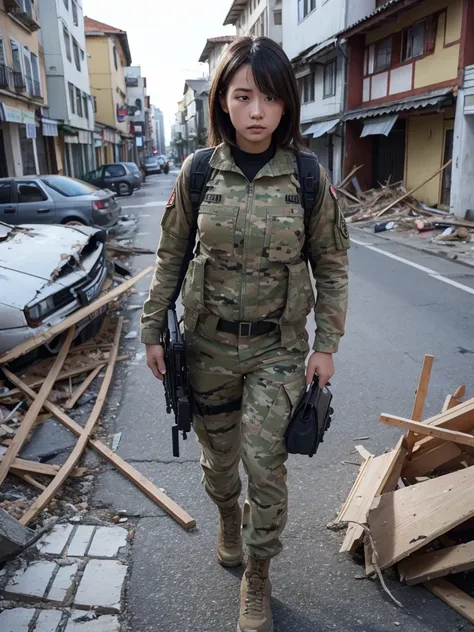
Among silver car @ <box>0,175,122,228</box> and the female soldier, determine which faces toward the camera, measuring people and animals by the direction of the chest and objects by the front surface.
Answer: the female soldier

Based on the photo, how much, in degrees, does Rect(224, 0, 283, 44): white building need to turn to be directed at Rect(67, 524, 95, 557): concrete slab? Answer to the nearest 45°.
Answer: approximately 45° to its left

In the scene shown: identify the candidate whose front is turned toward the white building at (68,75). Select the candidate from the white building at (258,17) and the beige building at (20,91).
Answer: the white building at (258,17)

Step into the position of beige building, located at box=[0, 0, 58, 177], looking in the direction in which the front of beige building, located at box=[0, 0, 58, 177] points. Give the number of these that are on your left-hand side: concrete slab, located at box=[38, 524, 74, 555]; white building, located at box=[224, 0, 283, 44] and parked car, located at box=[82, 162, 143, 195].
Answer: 2

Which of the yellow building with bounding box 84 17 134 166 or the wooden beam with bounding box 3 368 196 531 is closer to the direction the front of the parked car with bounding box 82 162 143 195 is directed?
the yellow building

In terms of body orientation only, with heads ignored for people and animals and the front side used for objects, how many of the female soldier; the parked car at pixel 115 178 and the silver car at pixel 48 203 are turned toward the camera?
1

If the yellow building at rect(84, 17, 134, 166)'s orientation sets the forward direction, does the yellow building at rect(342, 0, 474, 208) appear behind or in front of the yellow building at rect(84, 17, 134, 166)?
in front

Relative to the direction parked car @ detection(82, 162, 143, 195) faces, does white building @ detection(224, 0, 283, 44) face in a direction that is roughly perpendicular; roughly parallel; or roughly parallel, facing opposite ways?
roughly perpendicular

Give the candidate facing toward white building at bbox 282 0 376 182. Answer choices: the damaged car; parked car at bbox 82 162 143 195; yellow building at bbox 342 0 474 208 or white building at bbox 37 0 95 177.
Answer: white building at bbox 37 0 95 177

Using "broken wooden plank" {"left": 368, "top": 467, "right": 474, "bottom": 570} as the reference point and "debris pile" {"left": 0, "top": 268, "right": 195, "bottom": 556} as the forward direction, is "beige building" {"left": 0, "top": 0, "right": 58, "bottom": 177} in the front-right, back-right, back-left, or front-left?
front-right

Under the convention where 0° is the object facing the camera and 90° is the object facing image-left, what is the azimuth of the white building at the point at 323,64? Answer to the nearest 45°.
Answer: approximately 45°

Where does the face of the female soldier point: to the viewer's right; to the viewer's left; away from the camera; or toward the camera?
toward the camera

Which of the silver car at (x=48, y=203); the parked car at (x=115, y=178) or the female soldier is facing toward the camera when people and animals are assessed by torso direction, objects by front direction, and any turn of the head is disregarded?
the female soldier

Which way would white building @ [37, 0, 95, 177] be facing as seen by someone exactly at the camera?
facing the viewer and to the right of the viewer

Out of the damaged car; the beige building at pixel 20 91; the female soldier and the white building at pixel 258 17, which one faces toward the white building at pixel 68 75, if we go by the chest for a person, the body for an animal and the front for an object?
the white building at pixel 258 17

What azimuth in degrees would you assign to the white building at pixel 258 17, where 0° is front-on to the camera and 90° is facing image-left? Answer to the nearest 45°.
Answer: approximately 45°

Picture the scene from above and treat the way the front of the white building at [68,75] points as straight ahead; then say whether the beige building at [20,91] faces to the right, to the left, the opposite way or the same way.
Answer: the same way

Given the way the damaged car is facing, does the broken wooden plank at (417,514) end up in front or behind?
in front

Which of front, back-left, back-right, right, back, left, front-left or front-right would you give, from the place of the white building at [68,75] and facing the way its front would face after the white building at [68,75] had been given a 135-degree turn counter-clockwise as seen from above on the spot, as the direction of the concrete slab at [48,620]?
back
